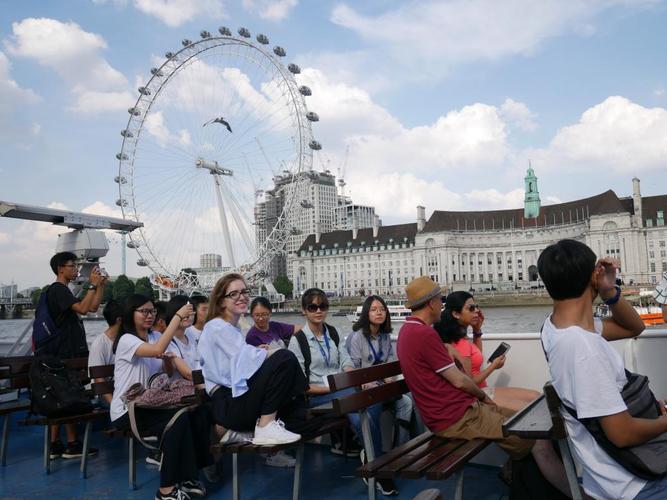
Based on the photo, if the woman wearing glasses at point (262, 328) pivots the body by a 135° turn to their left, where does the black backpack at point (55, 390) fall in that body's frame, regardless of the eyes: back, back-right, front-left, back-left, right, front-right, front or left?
back

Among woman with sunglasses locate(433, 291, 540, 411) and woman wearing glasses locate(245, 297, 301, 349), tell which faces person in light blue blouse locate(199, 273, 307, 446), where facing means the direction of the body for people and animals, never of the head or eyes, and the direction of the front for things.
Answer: the woman wearing glasses

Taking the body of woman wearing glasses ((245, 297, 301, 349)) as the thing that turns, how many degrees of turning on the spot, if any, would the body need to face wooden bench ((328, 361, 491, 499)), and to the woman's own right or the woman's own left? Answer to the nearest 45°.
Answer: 0° — they already face it

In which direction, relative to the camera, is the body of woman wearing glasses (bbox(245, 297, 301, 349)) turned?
toward the camera

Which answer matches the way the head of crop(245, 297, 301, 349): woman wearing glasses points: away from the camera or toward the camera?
toward the camera

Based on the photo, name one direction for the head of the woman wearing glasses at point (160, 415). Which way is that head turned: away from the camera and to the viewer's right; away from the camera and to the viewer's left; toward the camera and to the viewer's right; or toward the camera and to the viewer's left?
toward the camera and to the viewer's right

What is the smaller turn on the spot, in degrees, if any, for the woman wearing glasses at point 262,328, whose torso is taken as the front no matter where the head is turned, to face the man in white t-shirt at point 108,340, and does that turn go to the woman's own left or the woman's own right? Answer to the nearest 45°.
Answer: approximately 45° to the woman's own right

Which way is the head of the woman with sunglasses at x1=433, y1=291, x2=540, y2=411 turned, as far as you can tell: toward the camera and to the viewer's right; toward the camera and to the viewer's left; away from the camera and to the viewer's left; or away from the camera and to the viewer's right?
toward the camera and to the viewer's right

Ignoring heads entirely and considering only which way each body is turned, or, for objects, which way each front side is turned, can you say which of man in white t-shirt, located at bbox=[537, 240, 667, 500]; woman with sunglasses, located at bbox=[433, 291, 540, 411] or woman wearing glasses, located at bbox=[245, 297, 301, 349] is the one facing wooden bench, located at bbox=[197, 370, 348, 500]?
the woman wearing glasses
